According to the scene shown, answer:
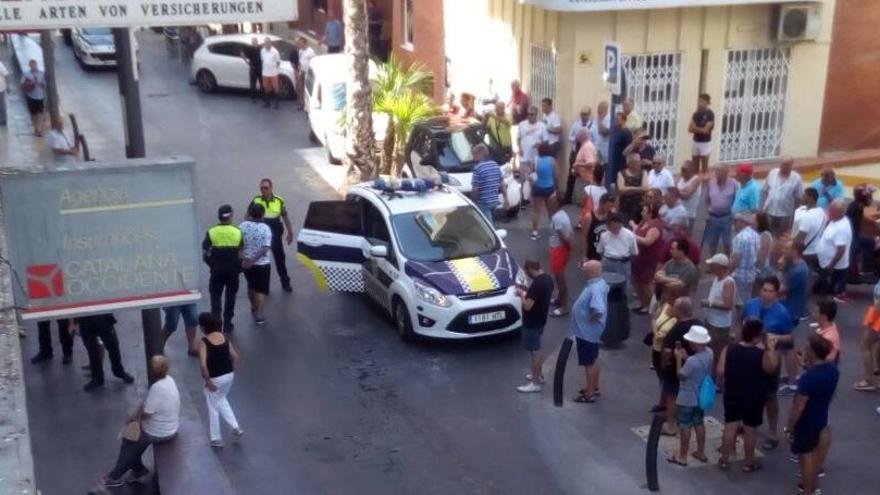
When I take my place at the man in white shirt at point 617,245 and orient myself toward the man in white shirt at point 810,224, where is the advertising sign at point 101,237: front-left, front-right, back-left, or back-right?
back-right

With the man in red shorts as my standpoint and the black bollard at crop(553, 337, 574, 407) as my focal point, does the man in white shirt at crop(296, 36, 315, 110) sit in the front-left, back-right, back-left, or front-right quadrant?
back-right

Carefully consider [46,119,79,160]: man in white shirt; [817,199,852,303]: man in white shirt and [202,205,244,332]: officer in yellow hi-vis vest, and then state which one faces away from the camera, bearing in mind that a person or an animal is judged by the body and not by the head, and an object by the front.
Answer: the officer in yellow hi-vis vest

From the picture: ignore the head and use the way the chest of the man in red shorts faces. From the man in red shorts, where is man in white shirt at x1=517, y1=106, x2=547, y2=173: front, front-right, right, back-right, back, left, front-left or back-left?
right

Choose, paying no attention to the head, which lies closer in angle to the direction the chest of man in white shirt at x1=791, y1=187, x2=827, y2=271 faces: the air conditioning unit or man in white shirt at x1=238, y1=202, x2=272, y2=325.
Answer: the man in white shirt

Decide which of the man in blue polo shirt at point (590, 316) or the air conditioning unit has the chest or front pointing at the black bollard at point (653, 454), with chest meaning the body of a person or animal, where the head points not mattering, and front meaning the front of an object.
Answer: the air conditioning unit

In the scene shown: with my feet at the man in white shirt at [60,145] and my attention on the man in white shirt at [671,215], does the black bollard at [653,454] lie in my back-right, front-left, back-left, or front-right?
front-right

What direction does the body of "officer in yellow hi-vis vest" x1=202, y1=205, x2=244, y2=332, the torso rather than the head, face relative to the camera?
away from the camera

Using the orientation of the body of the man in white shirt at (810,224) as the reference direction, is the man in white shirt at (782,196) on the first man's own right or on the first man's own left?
on the first man's own right

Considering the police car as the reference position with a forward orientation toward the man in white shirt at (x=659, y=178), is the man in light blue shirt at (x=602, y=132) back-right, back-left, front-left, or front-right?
front-left

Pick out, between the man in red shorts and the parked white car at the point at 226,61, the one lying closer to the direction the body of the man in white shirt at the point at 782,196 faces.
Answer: the man in red shorts

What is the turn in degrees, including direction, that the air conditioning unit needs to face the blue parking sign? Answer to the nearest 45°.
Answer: approximately 45° to its right

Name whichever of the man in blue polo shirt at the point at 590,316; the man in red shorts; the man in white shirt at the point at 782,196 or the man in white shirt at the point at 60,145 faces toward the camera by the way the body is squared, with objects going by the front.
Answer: the man in white shirt at the point at 782,196

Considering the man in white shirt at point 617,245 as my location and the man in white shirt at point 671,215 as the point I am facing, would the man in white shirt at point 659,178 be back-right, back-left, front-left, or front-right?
front-left
